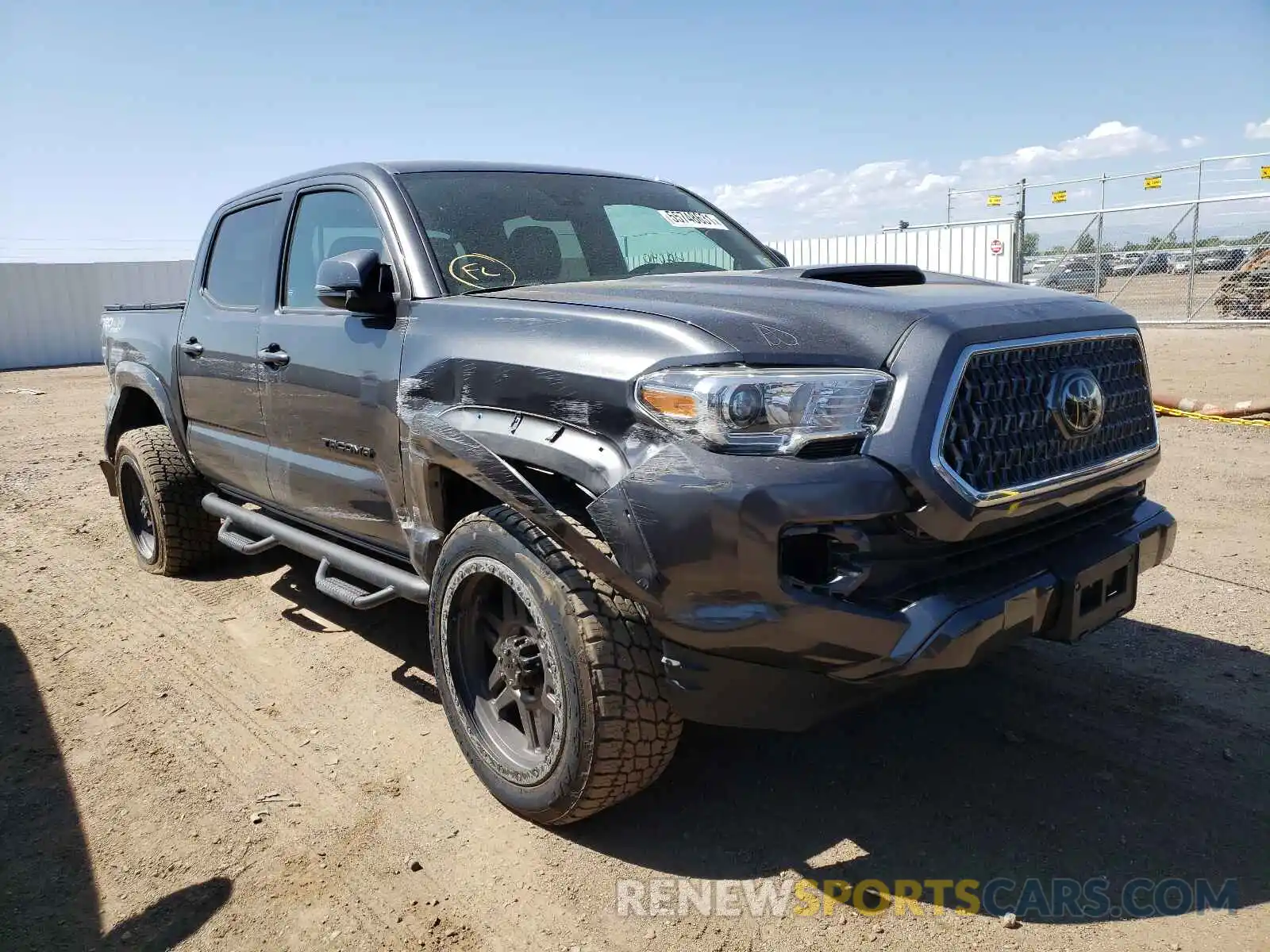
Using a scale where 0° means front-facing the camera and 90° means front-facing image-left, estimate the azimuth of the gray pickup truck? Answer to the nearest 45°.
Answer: approximately 315°

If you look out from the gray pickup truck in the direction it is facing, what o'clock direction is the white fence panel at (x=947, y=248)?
The white fence panel is roughly at 8 o'clock from the gray pickup truck.

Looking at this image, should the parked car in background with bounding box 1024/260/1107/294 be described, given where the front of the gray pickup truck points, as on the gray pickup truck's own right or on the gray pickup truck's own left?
on the gray pickup truck's own left

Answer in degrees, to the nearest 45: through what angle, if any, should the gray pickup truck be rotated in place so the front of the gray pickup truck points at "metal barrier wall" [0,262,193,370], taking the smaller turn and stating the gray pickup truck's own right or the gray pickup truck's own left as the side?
approximately 180°

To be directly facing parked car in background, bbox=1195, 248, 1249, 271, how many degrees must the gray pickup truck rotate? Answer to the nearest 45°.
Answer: approximately 90° to its left
